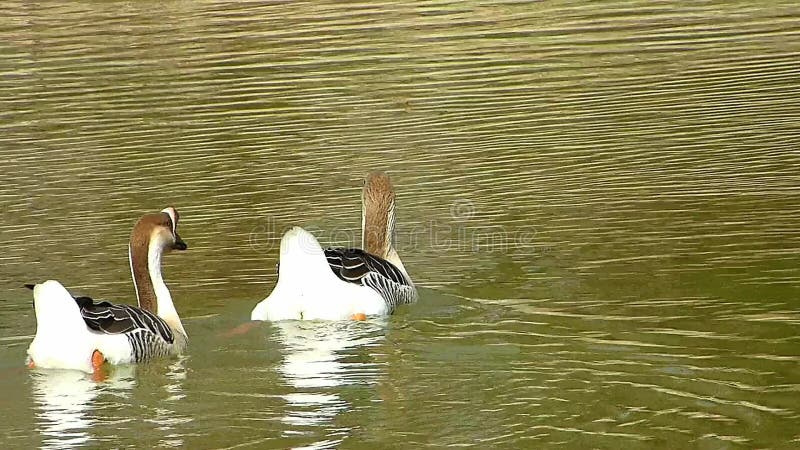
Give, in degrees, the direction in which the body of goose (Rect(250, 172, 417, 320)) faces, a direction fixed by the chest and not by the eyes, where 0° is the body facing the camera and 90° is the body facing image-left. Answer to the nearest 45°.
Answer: approximately 225°

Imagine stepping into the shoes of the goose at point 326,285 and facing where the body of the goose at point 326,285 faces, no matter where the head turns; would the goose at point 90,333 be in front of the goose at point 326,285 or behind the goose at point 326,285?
behind
